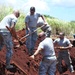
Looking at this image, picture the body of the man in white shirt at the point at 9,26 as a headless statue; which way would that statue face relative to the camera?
to the viewer's right

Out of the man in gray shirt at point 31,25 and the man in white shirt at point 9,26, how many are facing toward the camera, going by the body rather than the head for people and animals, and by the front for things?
1

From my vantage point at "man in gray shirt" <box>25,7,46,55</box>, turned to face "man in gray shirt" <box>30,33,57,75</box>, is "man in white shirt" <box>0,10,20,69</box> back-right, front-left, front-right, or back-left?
front-right

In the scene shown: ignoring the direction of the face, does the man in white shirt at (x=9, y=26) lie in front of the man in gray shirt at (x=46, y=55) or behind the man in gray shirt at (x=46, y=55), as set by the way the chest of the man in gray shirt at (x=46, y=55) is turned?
in front

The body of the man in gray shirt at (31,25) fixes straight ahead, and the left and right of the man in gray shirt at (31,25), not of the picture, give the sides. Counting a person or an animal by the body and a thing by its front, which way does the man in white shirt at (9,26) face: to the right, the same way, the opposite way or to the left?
to the left

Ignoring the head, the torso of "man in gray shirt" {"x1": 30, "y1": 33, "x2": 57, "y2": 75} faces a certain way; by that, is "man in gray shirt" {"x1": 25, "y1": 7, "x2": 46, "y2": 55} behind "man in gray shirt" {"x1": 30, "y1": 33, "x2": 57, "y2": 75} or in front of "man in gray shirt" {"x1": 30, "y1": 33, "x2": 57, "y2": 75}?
in front

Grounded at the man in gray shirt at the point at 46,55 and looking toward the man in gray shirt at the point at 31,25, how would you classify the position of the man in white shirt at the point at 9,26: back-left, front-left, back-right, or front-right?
front-left

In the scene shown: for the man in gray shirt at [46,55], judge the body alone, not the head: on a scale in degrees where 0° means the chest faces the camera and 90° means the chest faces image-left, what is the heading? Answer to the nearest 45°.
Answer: approximately 135°

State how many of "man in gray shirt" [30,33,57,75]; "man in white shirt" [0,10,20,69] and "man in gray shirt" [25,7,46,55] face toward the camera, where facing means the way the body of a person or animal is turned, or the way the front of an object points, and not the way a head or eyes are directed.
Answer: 1

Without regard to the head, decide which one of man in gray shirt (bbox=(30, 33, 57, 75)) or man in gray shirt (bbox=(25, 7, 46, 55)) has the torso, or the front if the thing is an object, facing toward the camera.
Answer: man in gray shirt (bbox=(25, 7, 46, 55))

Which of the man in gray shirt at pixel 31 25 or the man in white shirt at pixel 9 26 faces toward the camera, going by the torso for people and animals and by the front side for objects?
the man in gray shirt at pixel 31 25

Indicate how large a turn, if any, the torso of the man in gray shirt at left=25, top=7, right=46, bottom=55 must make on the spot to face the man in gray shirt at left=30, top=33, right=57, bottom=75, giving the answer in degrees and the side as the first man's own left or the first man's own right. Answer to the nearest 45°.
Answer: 0° — they already face them

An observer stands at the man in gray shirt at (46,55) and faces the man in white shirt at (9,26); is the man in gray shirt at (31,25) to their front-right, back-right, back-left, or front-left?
front-right

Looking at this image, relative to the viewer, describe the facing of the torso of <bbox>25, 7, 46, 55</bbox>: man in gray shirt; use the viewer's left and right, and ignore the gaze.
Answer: facing the viewer
